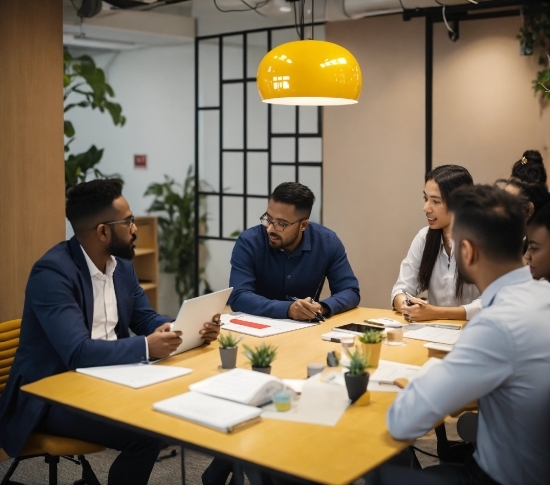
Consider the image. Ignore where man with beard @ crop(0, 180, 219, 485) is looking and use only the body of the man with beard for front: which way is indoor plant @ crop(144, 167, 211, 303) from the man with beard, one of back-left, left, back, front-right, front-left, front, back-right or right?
back-left

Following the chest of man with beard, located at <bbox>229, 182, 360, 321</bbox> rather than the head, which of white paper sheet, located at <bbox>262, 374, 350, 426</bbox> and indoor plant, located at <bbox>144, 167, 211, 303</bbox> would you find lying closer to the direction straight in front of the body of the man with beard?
the white paper sheet

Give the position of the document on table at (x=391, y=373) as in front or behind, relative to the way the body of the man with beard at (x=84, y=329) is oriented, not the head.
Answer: in front

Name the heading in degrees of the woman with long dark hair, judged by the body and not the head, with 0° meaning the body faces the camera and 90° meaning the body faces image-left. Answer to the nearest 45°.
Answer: approximately 45°

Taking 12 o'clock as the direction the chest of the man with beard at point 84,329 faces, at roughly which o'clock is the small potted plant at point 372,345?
The small potted plant is roughly at 11 o'clock from the man with beard.

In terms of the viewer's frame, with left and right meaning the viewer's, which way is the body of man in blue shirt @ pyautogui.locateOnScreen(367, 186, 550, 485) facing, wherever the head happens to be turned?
facing away from the viewer and to the left of the viewer

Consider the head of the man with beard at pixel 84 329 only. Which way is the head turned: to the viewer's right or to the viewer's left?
to the viewer's right

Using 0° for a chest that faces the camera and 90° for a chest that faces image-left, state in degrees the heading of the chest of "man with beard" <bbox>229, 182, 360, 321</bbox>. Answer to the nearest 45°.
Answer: approximately 0°

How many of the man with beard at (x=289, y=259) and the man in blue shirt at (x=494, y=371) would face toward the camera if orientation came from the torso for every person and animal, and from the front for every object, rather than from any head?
1

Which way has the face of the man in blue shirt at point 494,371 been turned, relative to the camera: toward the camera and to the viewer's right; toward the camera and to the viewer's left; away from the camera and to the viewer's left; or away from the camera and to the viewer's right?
away from the camera and to the viewer's left
